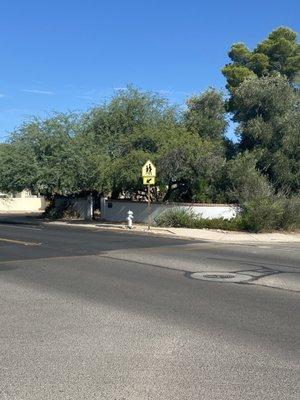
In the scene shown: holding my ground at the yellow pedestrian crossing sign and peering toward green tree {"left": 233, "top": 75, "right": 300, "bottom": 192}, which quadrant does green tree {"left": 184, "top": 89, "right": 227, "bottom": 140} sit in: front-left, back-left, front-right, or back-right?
front-left

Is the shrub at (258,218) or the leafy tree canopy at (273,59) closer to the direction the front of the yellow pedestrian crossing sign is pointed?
the shrub

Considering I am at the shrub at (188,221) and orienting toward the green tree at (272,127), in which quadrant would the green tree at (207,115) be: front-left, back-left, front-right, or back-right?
front-left

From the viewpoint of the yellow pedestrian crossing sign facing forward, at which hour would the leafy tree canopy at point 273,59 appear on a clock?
The leafy tree canopy is roughly at 7 o'clock from the yellow pedestrian crossing sign.

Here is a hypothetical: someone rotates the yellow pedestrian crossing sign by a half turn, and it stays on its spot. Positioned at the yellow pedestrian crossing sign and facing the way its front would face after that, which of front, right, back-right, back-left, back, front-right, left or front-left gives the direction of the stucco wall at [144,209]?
front

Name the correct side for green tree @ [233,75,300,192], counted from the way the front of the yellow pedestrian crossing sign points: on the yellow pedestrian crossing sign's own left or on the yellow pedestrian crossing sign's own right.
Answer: on the yellow pedestrian crossing sign's own left

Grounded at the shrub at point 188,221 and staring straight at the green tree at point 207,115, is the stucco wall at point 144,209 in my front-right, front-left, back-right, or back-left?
front-left

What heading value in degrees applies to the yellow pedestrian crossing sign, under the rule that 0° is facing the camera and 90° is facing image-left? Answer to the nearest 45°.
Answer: approximately 0°

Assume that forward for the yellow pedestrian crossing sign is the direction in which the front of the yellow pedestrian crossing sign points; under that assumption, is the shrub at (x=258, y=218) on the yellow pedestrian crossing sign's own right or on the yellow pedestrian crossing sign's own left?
on the yellow pedestrian crossing sign's own left

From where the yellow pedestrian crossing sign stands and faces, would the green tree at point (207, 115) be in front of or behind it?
behind

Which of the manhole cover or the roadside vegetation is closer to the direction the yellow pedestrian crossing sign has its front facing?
the manhole cover

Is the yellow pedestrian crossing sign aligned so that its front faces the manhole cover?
yes
